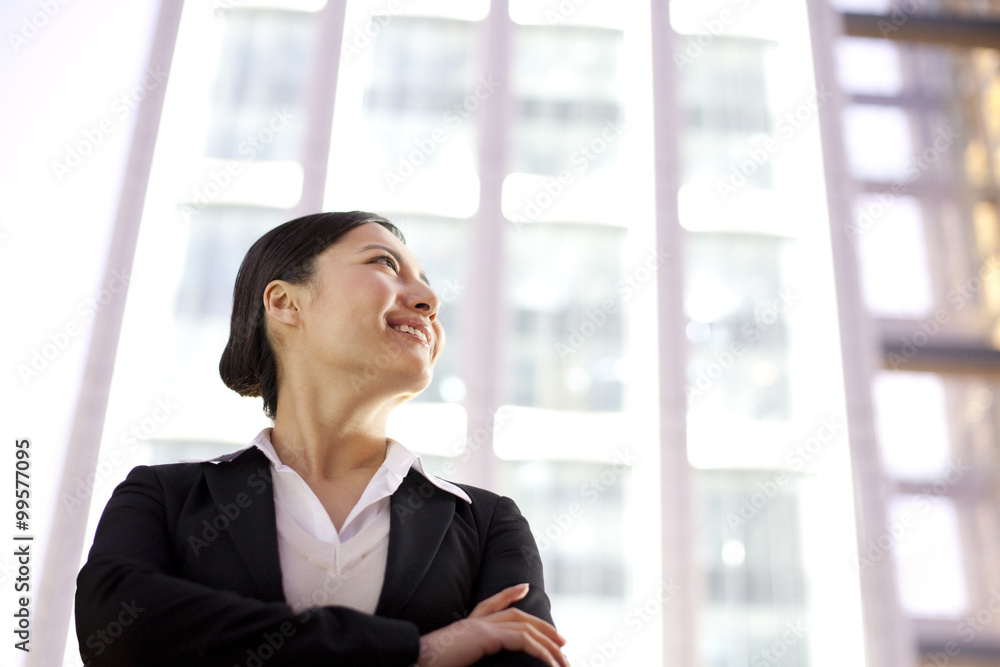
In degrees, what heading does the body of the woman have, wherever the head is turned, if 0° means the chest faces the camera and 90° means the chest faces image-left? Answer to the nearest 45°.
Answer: approximately 0°
